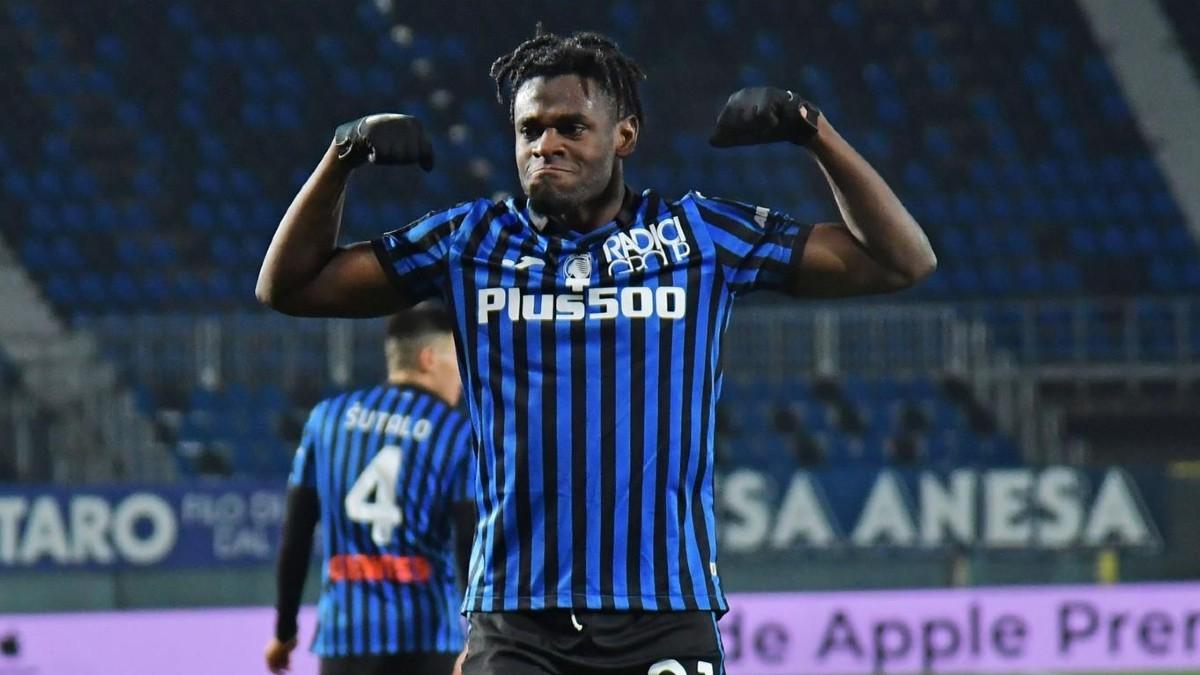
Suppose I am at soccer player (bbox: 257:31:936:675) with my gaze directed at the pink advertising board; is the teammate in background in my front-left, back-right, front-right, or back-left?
front-left

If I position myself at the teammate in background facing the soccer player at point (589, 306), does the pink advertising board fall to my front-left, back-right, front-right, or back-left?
back-left

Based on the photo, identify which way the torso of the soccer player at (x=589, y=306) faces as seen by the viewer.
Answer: toward the camera

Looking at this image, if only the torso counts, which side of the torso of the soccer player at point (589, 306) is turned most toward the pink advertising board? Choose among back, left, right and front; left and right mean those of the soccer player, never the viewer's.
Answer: back

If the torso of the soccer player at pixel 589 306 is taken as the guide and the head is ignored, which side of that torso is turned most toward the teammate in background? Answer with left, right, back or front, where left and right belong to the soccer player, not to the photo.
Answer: back
